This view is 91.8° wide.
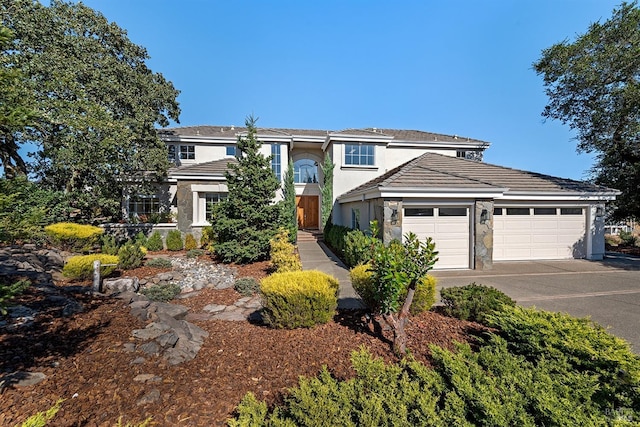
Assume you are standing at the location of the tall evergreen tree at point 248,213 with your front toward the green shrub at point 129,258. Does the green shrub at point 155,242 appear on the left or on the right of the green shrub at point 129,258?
right

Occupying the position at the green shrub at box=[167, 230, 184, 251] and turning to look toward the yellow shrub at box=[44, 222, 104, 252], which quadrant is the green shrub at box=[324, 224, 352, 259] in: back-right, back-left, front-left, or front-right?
back-left

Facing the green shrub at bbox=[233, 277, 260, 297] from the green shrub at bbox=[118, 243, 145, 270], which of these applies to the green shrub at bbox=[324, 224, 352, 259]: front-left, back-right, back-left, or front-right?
front-left

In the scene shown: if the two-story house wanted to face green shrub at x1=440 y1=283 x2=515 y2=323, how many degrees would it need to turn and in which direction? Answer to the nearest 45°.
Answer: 0° — it already faces it

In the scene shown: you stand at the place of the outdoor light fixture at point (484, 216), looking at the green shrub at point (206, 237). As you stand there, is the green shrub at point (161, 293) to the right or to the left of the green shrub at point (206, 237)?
left

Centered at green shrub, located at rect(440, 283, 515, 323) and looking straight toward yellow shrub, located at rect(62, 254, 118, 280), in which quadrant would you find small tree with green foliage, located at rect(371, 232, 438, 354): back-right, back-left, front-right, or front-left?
front-left

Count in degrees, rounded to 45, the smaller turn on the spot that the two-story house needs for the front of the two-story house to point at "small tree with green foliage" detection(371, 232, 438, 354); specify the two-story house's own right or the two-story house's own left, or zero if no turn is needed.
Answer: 0° — it already faces it

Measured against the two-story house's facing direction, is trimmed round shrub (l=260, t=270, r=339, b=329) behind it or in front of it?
in front

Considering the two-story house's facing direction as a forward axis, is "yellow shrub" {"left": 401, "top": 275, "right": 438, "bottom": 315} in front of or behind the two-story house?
in front

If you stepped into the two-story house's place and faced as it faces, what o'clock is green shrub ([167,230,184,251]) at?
The green shrub is roughly at 3 o'clock from the two-story house.

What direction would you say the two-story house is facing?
toward the camera

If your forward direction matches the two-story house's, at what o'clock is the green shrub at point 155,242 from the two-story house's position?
The green shrub is roughly at 3 o'clock from the two-story house.

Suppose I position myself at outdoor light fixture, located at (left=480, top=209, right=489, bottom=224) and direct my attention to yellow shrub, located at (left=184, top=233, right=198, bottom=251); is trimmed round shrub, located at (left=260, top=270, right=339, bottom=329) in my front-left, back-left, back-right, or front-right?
front-left

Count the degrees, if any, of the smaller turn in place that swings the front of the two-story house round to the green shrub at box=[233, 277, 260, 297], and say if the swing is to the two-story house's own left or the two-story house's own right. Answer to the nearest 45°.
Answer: approximately 45° to the two-story house's own right
